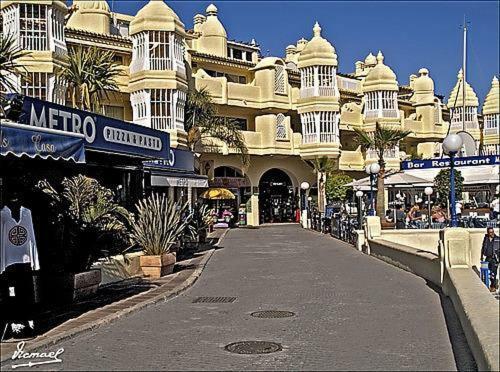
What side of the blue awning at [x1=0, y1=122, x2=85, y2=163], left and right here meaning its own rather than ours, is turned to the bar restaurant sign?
left

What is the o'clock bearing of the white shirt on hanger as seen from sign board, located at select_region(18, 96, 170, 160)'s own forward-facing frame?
The white shirt on hanger is roughly at 2 o'clock from the sign board.

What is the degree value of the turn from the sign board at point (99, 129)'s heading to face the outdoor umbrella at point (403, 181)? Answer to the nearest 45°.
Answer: approximately 90° to its left

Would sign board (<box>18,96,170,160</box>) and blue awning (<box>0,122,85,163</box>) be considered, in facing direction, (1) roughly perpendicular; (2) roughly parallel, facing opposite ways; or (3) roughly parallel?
roughly parallel

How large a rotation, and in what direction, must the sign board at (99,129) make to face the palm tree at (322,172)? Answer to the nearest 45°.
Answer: approximately 90° to its left

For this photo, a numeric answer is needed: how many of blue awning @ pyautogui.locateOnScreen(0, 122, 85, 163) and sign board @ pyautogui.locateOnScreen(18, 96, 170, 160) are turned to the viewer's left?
0

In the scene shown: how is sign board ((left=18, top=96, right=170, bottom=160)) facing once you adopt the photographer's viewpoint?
facing the viewer and to the right of the viewer

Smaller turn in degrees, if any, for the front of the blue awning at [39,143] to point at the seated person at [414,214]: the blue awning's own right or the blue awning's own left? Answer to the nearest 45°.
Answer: approximately 90° to the blue awning's own left

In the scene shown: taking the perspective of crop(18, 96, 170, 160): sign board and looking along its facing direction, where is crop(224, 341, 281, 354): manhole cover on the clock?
The manhole cover is roughly at 1 o'clock from the sign board.
